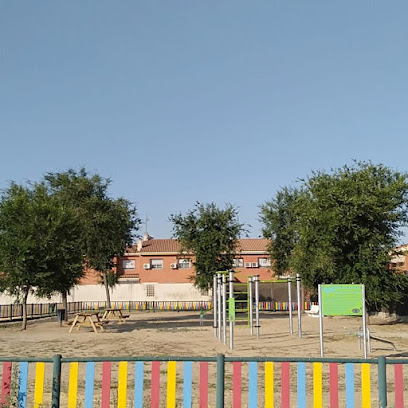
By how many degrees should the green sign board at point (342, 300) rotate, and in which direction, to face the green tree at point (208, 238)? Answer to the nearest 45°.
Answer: approximately 180°

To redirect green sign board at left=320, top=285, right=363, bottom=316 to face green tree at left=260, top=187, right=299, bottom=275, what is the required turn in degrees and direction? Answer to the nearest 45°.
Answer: approximately 180°

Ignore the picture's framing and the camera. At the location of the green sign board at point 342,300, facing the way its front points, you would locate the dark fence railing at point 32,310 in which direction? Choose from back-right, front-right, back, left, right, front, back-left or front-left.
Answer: back-right

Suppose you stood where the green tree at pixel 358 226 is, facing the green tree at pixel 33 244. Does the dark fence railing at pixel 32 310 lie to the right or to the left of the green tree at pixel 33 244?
right

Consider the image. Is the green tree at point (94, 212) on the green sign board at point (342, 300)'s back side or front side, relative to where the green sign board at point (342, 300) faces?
on the back side

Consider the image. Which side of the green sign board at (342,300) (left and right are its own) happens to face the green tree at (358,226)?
back

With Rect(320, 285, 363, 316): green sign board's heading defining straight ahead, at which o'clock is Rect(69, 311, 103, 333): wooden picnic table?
The wooden picnic table is roughly at 4 o'clock from the green sign board.

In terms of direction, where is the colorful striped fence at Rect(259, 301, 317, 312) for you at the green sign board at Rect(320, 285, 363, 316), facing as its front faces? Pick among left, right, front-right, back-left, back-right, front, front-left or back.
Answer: back

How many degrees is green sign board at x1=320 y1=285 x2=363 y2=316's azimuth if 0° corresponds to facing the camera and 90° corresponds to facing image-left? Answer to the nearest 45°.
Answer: approximately 0°

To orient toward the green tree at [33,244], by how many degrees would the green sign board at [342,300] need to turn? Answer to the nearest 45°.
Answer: approximately 135° to its right
